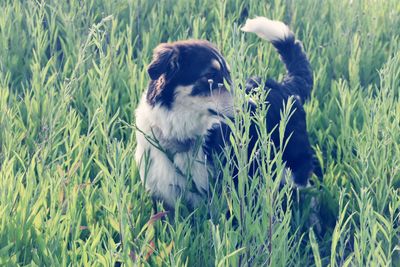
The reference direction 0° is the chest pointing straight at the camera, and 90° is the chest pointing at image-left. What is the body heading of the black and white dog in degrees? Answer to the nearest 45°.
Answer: approximately 45°
